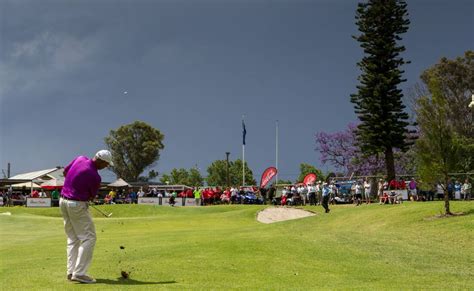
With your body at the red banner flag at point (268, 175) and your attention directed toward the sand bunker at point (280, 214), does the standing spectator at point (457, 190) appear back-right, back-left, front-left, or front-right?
front-left

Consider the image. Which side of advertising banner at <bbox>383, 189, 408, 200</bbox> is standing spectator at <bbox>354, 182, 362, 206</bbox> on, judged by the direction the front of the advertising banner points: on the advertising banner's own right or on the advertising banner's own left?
on the advertising banner's own right

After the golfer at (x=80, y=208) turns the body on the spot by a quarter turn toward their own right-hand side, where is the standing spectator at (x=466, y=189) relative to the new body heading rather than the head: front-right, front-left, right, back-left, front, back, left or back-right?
left

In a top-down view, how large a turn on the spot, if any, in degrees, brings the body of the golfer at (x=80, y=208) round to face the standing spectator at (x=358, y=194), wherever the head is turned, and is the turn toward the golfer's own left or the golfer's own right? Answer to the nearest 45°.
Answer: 0° — they already face them

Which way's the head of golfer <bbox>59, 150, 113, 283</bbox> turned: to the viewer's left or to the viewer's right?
to the viewer's right

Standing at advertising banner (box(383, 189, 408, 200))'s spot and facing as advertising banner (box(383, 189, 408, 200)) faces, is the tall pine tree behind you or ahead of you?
behind

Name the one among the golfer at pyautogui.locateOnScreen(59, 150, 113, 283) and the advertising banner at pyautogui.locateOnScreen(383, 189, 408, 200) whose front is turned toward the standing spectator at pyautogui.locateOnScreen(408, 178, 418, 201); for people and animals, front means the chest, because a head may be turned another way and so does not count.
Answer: the golfer

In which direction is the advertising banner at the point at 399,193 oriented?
toward the camera

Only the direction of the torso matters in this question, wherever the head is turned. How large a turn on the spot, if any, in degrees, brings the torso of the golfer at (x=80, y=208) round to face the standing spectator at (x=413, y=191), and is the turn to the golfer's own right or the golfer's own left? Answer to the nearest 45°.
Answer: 0° — they already face them

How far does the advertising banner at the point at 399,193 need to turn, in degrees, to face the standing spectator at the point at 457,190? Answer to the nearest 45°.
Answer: approximately 90° to its left

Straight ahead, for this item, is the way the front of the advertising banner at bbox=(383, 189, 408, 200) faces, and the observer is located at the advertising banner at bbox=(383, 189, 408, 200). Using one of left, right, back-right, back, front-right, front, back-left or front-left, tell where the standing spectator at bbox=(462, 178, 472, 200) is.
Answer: left

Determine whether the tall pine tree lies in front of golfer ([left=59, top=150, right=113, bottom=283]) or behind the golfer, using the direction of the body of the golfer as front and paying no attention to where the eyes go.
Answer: in front

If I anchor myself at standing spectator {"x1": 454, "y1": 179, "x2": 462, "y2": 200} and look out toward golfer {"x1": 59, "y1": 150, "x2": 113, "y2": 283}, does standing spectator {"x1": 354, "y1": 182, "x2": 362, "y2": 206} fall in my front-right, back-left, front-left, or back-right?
front-right

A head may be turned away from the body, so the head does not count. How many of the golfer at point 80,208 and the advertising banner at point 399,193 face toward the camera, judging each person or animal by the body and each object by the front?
1

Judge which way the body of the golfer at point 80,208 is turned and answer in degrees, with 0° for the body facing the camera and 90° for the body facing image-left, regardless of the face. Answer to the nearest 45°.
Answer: approximately 225°
